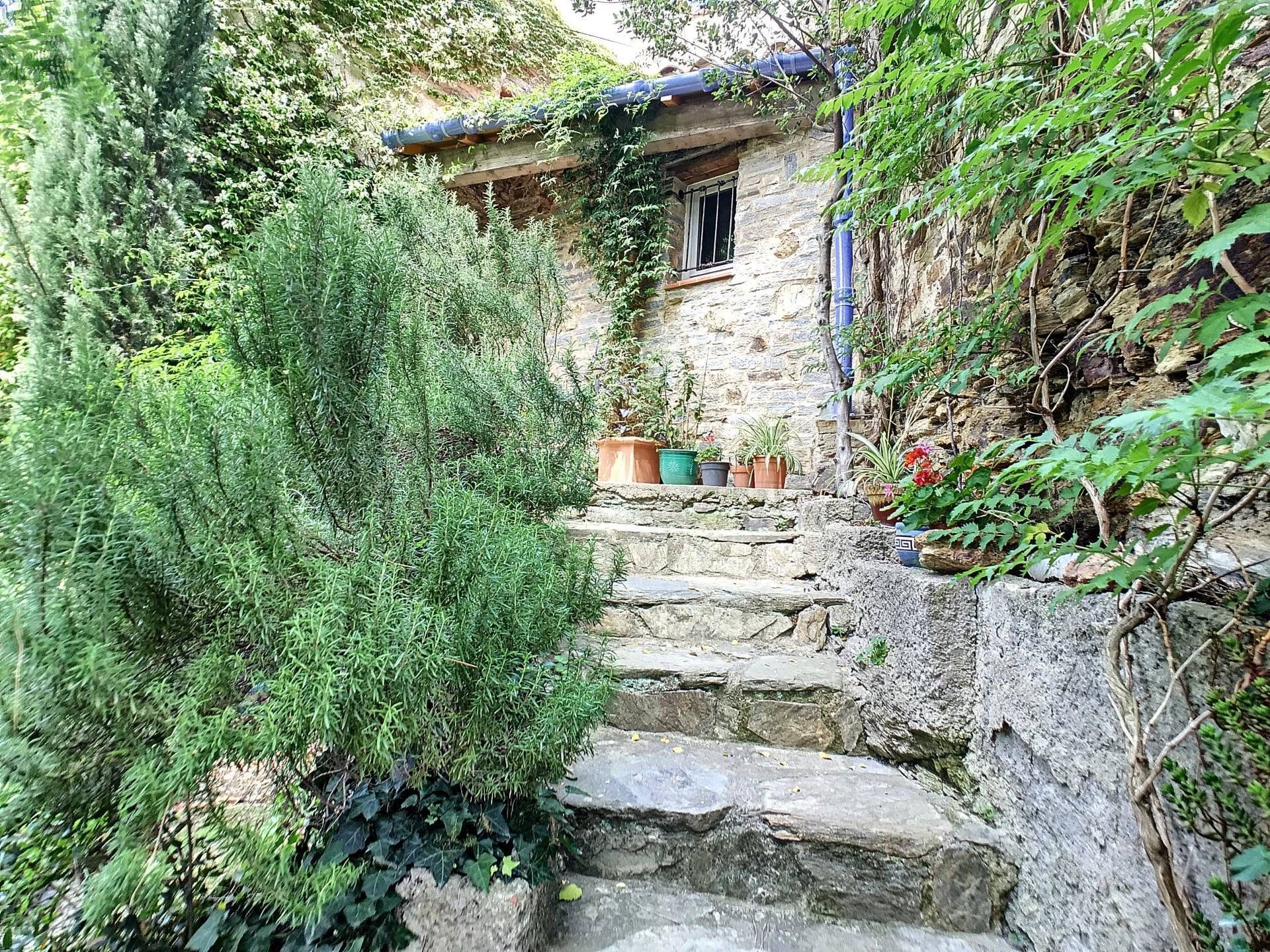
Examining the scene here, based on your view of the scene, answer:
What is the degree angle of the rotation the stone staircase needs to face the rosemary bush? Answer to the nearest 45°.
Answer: approximately 45° to its right

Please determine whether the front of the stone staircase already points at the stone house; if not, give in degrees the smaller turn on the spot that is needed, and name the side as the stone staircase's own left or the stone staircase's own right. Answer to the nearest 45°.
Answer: approximately 180°

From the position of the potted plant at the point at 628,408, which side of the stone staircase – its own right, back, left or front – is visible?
back

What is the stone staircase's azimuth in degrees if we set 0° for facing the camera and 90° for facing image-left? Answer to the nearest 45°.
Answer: approximately 0°

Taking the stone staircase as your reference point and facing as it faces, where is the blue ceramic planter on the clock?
The blue ceramic planter is roughly at 7 o'clock from the stone staircase.

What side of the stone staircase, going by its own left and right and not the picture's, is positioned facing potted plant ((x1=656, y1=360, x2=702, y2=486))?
back

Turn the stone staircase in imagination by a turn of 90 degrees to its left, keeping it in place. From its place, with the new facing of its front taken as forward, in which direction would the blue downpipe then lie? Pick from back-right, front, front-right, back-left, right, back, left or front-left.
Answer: left

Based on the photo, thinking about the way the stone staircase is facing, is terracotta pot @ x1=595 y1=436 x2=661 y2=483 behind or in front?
behind

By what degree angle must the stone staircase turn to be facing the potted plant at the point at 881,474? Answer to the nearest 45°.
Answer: approximately 180°

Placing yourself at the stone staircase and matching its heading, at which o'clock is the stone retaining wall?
The stone retaining wall is roughly at 9 o'clock from the stone staircase.
